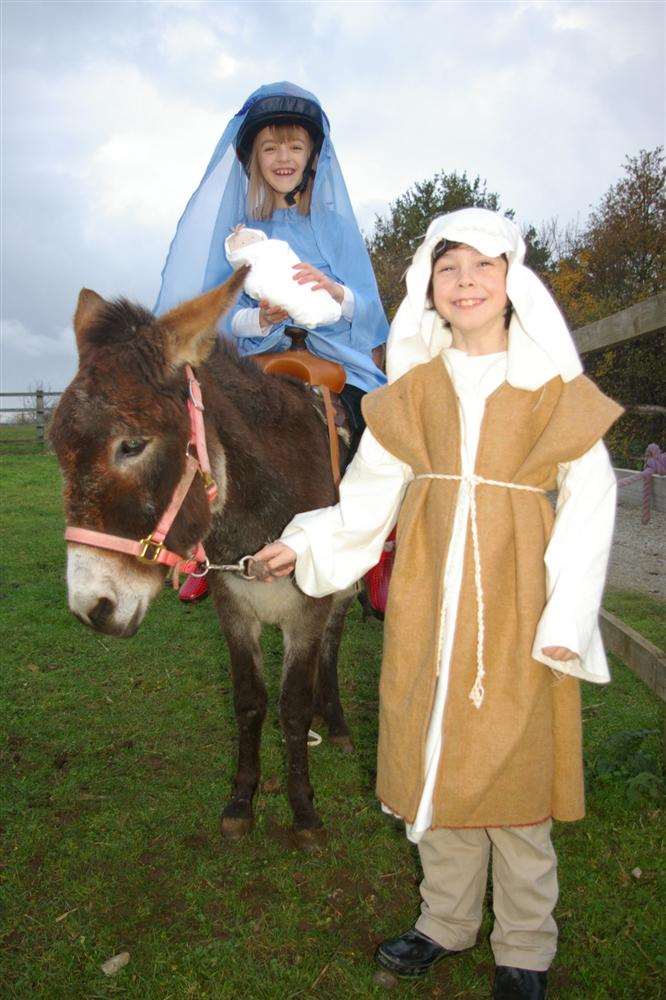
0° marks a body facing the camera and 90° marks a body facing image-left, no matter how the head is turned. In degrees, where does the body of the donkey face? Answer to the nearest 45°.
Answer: approximately 45°

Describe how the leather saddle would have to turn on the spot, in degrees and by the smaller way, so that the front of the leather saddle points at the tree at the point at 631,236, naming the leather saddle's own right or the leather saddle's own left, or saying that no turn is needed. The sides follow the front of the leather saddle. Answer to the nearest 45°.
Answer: approximately 180°

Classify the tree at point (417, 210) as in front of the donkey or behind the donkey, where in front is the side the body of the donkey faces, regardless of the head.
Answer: behind

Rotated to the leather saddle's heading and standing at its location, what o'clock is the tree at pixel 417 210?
The tree is roughly at 5 o'clock from the leather saddle.

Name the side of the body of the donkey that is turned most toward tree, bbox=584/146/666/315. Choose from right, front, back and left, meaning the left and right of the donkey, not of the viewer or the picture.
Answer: back
